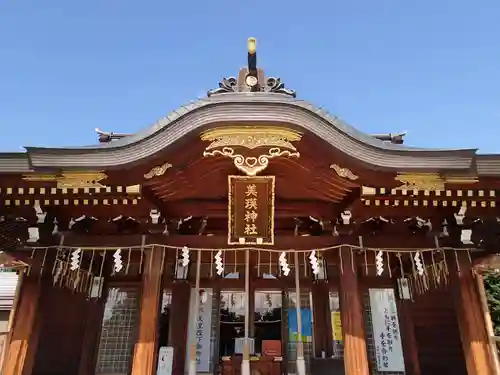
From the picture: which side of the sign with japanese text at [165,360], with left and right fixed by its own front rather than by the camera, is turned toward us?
front

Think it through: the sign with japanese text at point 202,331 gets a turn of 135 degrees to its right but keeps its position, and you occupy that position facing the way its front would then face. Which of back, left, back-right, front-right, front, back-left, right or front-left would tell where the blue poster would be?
back-right

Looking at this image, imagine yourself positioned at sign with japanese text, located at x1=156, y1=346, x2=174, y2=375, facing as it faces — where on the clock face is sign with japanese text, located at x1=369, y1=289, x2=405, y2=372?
sign with japanese text, located at x1=369, y1=289, x2=405, y2=372 is roughly at 9 o'clock from sign with japanese text, located at x1=156, y1=346, x2=174, y2=375.

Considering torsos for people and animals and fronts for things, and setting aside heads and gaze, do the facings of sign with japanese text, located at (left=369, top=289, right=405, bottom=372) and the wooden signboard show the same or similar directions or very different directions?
same or similar directions

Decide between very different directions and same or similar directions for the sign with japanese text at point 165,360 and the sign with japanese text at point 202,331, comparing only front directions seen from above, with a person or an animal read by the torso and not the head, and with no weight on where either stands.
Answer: same or similar directions

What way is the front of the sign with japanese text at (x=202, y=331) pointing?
toward the camera

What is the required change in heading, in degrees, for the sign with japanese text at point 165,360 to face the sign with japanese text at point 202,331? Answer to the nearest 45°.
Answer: approximately 90° to its left

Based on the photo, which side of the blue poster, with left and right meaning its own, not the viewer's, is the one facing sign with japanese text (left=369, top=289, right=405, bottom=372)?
left

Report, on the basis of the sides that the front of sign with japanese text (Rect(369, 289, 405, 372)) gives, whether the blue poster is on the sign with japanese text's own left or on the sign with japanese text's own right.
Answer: on the sign with japanese text's own right

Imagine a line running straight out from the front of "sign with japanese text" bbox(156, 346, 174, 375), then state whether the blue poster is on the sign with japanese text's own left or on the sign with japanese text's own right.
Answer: on the sign with japanese text's own left

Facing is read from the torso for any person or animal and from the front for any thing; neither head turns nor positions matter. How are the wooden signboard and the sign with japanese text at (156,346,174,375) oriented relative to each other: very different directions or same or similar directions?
same or similar directions

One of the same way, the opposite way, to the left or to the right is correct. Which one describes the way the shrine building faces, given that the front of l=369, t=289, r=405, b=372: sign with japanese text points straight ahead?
the same way

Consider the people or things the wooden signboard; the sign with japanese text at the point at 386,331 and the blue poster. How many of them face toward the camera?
3

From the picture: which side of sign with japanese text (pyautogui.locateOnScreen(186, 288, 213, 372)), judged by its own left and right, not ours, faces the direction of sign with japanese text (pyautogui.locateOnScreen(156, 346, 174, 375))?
right

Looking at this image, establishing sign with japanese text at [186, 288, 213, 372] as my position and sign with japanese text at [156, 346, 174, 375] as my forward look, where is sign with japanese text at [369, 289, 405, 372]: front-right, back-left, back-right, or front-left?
back-left

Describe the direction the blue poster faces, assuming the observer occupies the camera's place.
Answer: facing the viewer
